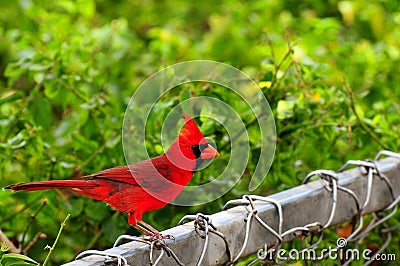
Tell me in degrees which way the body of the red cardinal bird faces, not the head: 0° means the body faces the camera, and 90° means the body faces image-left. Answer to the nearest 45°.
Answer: approximately 270°
